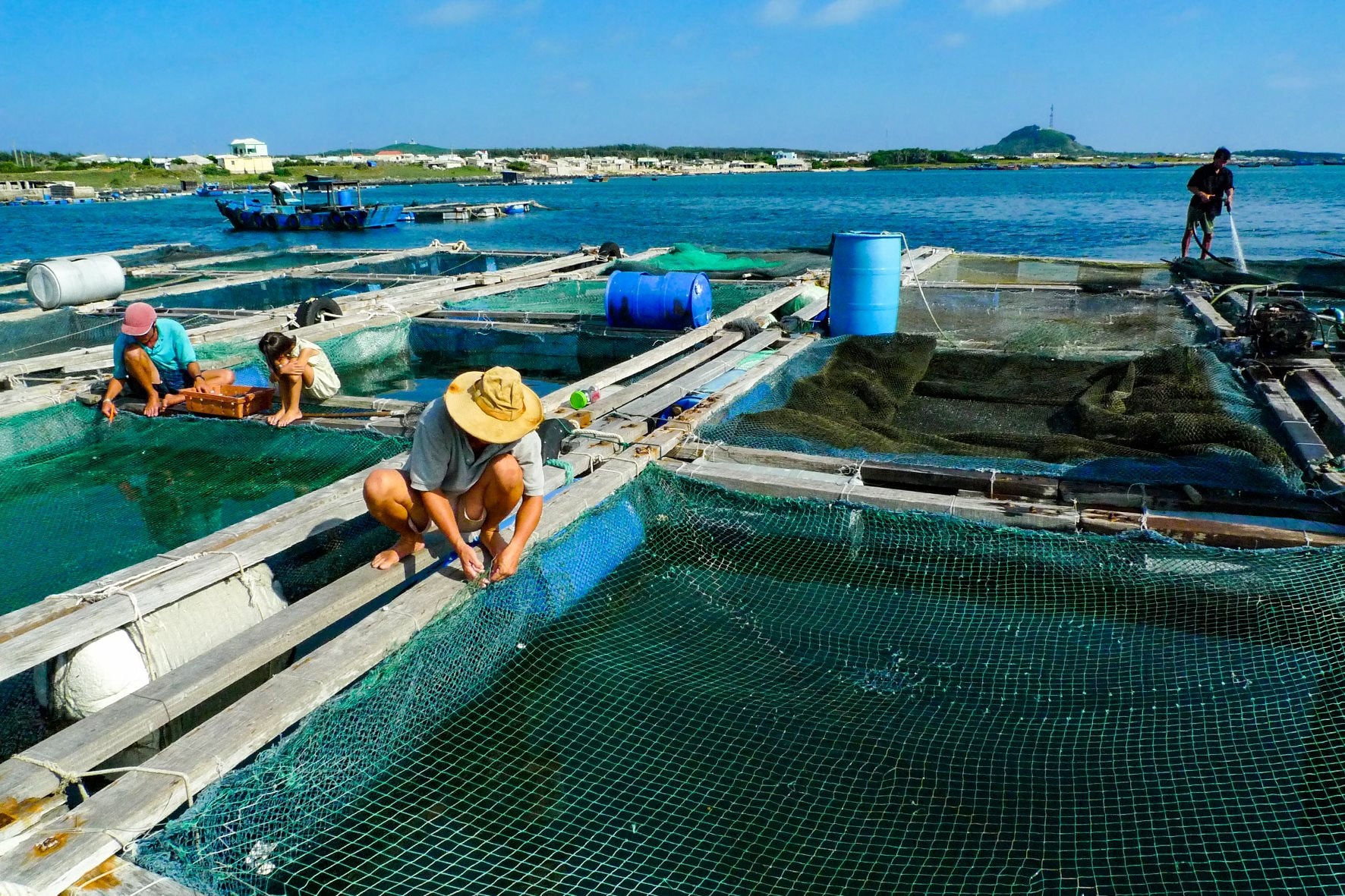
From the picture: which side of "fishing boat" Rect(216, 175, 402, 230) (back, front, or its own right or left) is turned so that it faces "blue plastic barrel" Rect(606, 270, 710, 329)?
left

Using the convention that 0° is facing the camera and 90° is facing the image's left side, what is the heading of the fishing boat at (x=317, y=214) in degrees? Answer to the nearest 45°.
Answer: approximately 90°

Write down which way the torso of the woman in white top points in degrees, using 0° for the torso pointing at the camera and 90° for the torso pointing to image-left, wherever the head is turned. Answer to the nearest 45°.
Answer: approximately 45°

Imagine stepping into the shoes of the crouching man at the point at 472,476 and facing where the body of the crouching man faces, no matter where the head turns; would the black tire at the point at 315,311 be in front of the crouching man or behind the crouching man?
behind

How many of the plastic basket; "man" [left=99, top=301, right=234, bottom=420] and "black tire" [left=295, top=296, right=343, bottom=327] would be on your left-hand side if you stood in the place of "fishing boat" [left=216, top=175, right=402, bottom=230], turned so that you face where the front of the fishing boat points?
3
